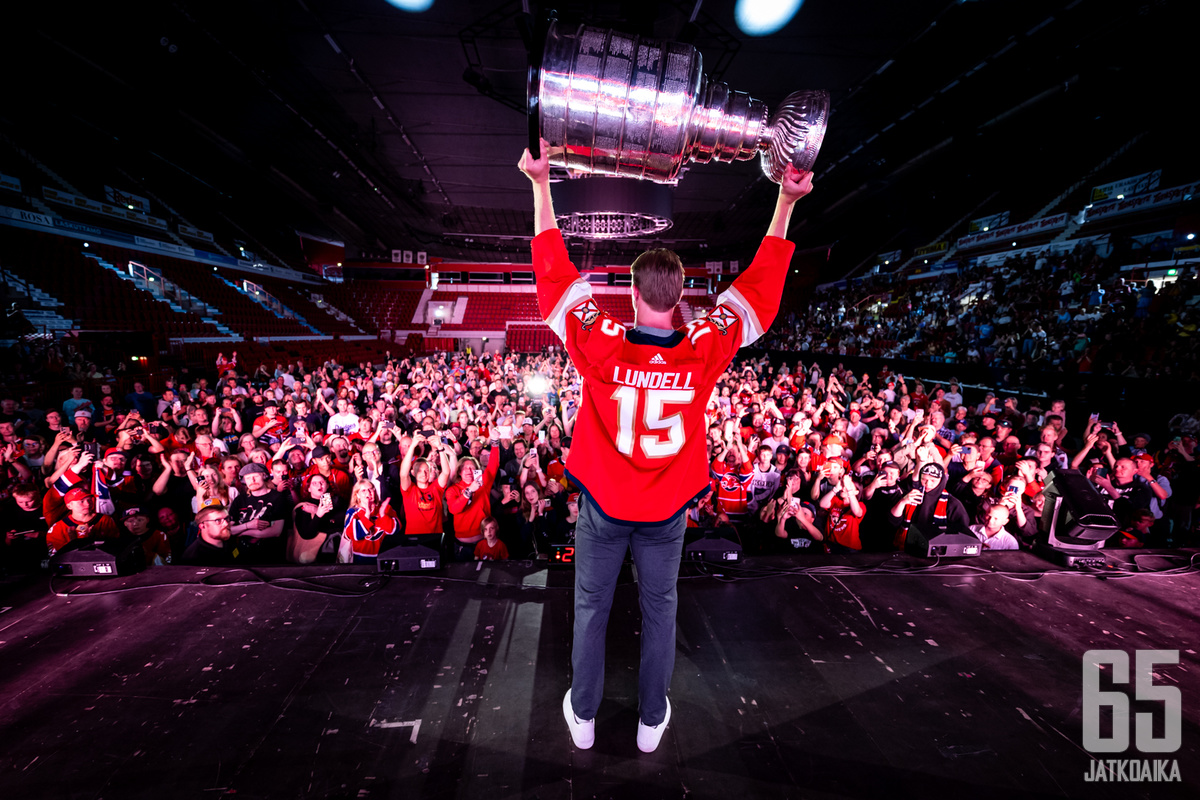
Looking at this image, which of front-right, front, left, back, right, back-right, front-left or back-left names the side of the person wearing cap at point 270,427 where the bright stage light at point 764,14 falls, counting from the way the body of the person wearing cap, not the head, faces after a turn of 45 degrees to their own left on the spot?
front

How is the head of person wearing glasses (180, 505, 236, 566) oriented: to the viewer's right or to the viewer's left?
to the viewer's right

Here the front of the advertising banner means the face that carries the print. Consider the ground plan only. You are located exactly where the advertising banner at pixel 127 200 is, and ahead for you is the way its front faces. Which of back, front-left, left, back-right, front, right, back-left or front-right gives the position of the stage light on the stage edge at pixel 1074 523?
front-right

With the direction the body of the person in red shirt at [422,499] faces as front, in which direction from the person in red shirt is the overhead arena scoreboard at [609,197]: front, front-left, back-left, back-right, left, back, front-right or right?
back-left

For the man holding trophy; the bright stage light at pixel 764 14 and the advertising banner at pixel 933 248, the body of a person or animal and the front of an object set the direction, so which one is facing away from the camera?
the man holding trophy
